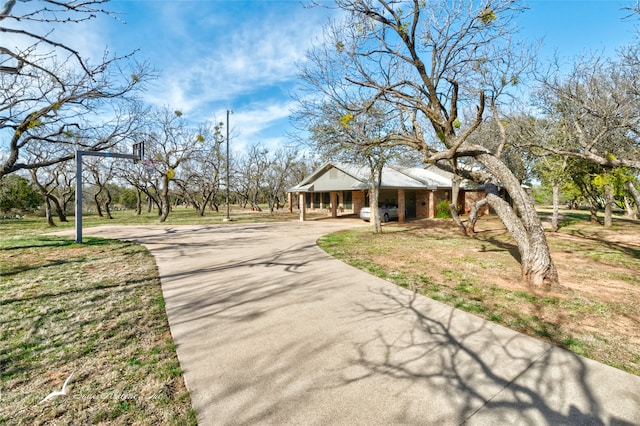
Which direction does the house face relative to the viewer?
toward the camera

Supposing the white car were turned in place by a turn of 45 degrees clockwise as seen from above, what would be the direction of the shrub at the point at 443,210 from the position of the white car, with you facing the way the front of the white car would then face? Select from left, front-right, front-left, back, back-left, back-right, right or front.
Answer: back-right
